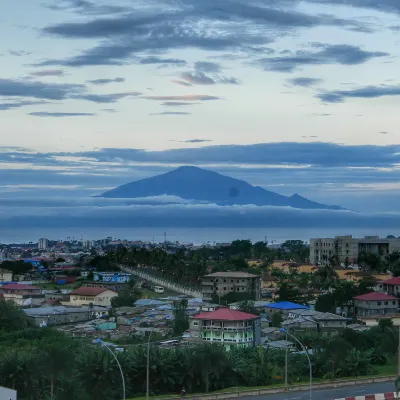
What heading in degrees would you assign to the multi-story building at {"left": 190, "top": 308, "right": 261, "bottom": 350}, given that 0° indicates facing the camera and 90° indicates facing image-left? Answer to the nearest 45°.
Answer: approximately 0°
